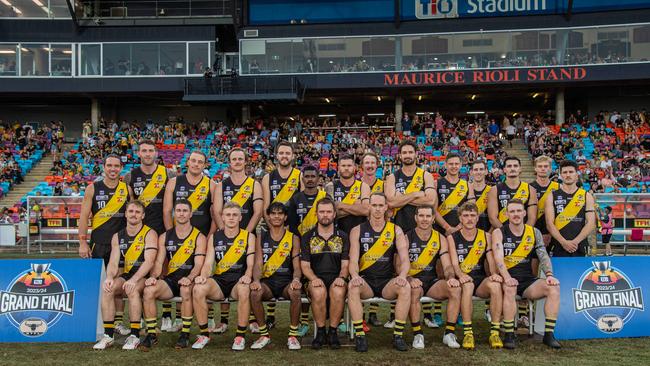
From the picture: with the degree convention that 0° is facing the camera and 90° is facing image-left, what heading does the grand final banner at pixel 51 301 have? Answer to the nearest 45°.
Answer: approximately 0°

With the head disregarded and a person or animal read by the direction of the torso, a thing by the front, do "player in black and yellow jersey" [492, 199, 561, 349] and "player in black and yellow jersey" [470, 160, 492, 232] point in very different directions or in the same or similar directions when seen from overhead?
same or similar directions

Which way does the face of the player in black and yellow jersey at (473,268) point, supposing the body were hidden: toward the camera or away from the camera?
toward the camera

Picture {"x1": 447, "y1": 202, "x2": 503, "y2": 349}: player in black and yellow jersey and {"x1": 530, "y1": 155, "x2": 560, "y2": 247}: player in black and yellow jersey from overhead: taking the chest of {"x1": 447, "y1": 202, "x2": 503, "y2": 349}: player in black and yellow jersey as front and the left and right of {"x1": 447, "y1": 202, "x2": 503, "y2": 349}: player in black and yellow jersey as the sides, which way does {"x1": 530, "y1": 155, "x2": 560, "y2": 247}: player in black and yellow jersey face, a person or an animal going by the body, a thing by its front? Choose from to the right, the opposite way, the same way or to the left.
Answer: the same way

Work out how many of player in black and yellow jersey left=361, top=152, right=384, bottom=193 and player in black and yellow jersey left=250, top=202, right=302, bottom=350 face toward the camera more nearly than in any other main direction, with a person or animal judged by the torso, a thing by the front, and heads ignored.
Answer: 2

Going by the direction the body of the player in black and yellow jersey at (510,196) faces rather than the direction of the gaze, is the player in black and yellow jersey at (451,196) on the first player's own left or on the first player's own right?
on the first player's own right

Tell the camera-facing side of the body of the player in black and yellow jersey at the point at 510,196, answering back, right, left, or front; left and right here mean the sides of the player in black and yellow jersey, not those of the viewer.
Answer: front

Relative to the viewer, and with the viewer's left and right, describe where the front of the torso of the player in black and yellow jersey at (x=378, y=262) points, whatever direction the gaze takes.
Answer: facing the viewer

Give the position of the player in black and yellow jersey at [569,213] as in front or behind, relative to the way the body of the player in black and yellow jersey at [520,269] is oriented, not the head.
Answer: behind

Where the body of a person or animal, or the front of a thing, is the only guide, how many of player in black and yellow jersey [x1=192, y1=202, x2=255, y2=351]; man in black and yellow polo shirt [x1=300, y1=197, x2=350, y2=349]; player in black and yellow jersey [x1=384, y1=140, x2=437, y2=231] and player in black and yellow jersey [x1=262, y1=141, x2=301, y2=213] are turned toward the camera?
4

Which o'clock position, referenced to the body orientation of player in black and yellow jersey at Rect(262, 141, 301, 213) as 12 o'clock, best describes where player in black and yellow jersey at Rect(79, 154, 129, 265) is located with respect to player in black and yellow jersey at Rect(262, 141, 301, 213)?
player in black and yellow jersey at Rect(79, 154, 129, 265) is roughly at 3 o'clock from player in black and yellow jersey at Rect(262, 141, 301, 213).

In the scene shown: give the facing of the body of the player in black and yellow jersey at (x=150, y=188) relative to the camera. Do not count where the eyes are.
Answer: toward the camera

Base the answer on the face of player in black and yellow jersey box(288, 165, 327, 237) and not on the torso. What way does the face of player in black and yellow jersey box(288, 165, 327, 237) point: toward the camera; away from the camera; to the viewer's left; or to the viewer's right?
toward the camera

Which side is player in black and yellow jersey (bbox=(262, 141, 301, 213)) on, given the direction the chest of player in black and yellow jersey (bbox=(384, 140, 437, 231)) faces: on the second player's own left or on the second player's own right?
on the second player's own right

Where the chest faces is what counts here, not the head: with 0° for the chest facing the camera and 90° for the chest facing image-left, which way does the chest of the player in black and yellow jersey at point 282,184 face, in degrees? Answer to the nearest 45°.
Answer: approximately 0°

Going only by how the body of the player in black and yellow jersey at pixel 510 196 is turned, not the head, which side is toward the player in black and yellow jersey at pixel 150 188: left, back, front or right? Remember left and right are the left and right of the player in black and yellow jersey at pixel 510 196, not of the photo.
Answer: right

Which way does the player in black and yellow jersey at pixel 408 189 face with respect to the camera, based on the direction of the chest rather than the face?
toward the camera

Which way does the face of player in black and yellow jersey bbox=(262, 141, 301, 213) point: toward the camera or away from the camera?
toward the camera
